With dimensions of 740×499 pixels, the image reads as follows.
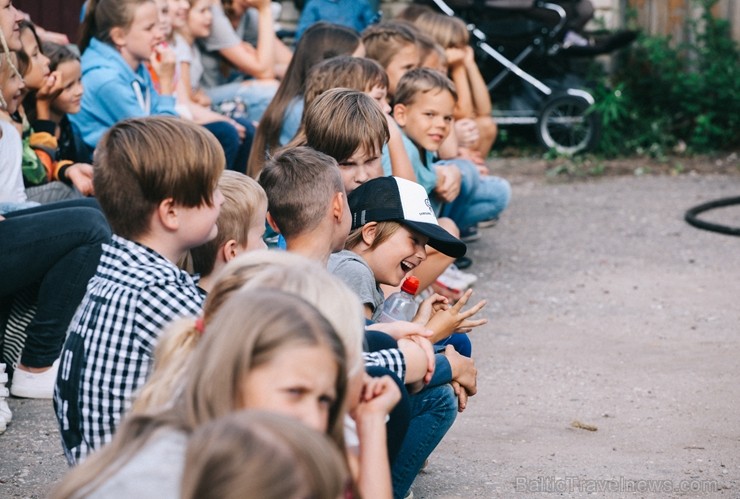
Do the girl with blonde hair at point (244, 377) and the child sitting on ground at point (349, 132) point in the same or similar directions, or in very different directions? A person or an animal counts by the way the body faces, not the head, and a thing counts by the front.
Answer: same or similar directions

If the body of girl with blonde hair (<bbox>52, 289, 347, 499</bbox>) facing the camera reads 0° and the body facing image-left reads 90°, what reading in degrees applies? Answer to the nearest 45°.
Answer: approximately 315°

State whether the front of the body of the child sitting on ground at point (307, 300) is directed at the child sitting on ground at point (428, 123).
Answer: no

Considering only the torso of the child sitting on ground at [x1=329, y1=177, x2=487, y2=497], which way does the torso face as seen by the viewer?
to the viewer's right

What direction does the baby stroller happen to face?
to the viewer's right

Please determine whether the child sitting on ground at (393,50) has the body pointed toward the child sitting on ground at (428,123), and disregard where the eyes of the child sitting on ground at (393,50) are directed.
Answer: no

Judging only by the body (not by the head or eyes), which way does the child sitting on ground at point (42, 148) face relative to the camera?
to the viewer's right

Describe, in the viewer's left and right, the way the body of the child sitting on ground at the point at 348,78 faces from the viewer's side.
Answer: facing to the right of the viewer

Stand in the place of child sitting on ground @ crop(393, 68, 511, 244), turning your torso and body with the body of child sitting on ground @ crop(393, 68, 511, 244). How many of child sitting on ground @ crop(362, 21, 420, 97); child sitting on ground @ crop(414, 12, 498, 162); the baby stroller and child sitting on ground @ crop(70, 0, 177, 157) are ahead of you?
0

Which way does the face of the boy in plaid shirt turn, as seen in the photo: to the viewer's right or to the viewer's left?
to the viewer's right

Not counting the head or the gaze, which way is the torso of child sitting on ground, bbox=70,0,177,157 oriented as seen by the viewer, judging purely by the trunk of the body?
to the viewer's right

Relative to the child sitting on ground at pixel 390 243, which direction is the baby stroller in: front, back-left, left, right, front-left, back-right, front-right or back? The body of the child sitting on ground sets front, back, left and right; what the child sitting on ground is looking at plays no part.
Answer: left

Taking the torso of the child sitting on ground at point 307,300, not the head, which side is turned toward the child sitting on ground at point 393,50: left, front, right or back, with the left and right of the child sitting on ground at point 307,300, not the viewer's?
left

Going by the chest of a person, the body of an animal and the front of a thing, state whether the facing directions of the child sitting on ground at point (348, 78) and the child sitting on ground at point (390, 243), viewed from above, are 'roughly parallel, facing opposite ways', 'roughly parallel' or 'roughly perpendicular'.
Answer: roughly parallel

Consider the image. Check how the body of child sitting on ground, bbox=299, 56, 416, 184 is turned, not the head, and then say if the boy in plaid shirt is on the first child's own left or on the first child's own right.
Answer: on the first child's own right

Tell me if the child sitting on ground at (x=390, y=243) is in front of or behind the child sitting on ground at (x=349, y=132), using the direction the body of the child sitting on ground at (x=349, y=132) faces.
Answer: in front

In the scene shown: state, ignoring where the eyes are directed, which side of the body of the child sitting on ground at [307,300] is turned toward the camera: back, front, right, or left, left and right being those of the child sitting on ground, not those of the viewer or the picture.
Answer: right
